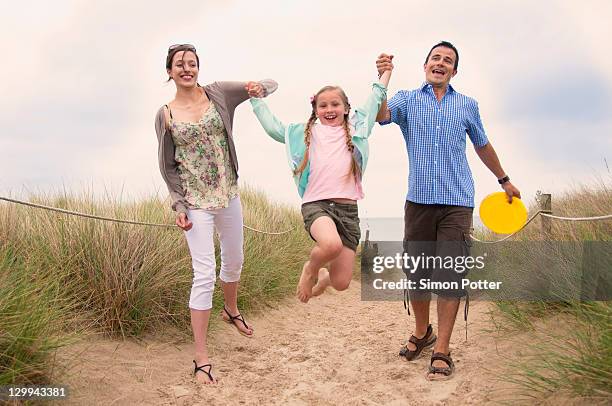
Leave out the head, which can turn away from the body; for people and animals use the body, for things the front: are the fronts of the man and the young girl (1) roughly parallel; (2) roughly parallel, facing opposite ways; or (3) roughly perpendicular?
roughly parallel

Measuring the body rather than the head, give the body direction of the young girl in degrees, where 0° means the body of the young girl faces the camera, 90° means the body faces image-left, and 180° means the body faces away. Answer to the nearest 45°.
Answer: approximately 0°

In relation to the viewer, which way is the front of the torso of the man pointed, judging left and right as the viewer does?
facing the viewer

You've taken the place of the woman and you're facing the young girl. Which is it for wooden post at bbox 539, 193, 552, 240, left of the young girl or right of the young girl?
left

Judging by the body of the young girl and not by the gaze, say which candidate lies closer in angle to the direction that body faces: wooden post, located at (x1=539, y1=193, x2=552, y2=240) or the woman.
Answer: the woman

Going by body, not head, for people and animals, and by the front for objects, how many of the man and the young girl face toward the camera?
2

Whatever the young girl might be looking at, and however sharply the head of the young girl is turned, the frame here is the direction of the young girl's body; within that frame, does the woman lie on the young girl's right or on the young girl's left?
on the young girl's right

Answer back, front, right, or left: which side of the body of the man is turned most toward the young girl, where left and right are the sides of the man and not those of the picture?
right

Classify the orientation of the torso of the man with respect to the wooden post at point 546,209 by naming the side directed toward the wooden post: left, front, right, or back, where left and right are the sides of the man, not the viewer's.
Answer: back

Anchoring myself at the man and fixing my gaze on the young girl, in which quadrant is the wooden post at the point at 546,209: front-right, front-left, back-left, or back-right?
back-right

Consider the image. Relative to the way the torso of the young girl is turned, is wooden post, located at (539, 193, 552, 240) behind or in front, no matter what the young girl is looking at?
behind

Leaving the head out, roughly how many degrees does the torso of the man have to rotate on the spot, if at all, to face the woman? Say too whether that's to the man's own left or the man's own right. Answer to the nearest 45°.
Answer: approximately 90° to the man's own right

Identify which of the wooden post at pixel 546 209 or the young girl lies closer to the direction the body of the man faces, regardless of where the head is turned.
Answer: the young girl

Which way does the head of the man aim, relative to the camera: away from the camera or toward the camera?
toward the camera
